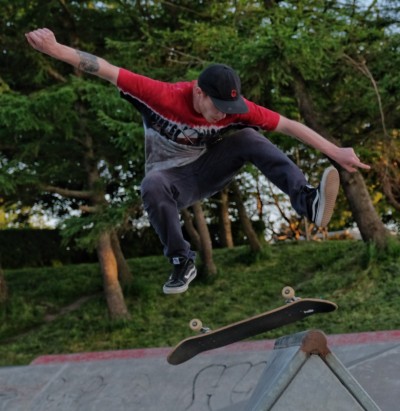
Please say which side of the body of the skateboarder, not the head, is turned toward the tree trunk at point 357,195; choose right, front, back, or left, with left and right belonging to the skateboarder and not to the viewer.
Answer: back

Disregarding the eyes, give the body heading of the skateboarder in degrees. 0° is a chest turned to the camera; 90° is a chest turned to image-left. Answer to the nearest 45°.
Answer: approximately 0°

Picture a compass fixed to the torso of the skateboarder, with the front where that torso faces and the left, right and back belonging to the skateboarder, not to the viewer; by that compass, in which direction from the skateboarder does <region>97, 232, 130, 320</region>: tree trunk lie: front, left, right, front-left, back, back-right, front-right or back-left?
back

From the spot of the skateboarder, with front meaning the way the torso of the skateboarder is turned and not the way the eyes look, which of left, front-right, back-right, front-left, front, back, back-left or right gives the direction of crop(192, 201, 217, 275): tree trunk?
back
